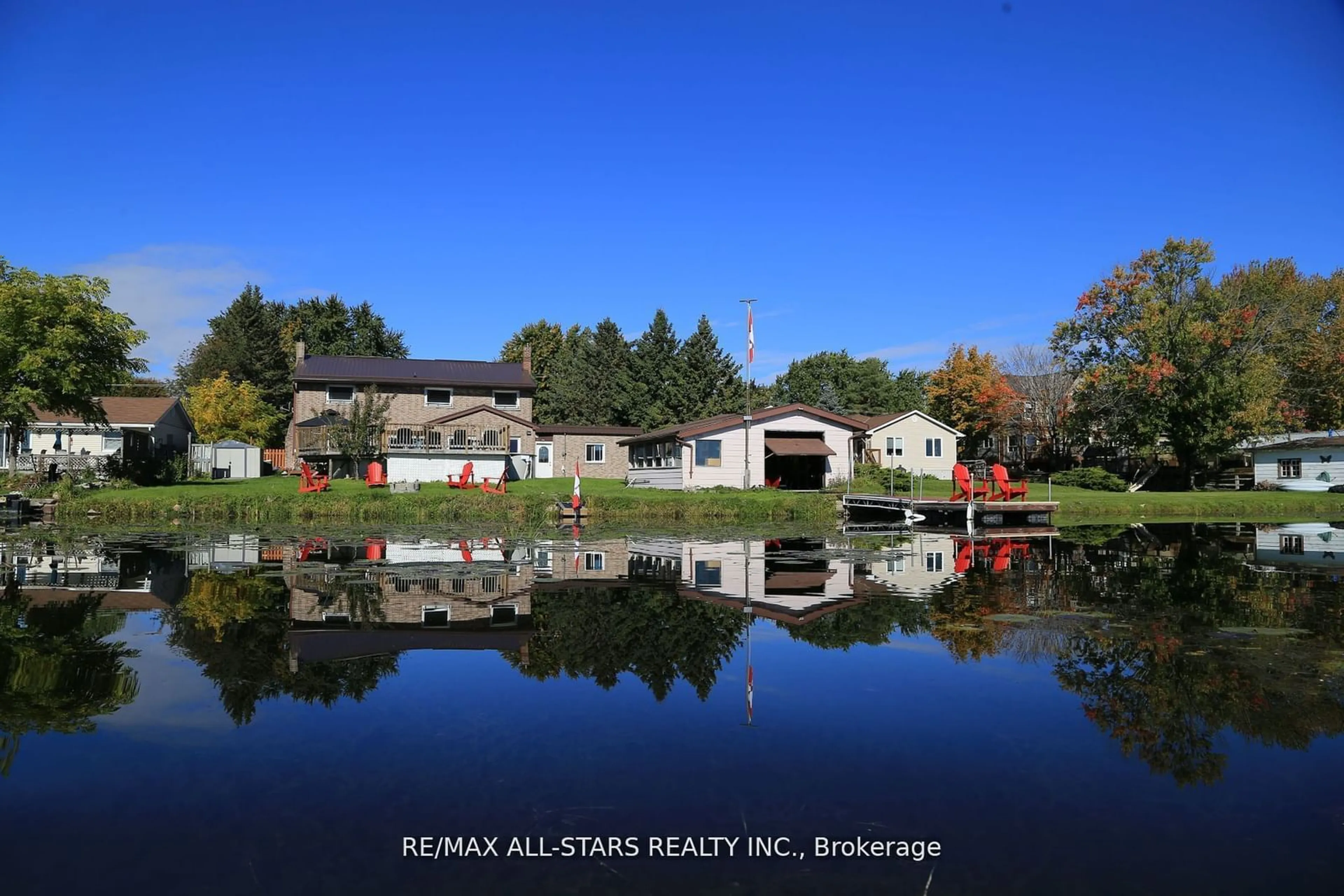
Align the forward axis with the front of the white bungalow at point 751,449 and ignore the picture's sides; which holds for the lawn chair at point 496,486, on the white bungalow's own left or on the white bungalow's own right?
on the white bungalow's own right

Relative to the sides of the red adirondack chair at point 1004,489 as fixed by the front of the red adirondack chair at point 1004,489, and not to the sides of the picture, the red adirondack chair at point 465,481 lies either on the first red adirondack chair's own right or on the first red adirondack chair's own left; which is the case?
on the first red adirondack chair's own right

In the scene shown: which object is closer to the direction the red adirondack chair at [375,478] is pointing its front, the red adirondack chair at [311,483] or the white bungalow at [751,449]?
the red adirondack chair

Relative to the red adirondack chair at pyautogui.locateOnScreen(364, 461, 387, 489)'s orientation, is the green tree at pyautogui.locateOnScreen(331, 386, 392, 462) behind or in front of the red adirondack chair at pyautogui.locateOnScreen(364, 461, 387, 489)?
behind

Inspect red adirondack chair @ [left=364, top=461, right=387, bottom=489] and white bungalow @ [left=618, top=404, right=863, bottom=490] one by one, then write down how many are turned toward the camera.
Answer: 2

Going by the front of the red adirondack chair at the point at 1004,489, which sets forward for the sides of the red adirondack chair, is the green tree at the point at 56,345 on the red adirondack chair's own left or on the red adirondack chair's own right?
on the red adirondack chair's own right

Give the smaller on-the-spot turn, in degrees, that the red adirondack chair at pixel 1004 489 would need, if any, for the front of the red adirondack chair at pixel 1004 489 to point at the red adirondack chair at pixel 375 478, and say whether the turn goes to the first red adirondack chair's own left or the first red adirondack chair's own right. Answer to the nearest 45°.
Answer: approximately 135° to the first red adirondack chair's own right

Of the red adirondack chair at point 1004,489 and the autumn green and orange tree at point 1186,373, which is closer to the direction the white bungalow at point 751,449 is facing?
the red adirondack chair

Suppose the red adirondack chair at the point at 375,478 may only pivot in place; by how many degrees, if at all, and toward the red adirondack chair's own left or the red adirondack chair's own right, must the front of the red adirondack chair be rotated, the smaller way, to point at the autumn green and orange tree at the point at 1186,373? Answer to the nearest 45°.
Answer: approximately 90° to the red adirondack chair's own left
